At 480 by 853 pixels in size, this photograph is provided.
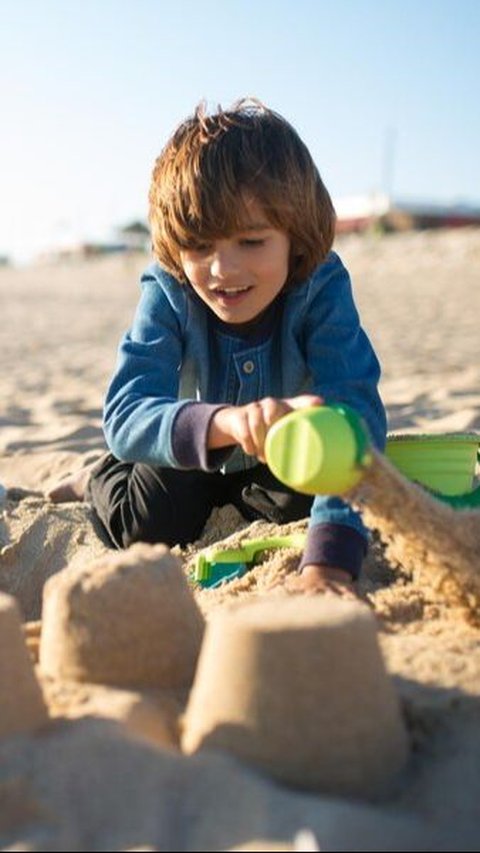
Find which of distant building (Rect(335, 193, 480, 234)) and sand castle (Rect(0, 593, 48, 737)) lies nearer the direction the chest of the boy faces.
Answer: the sand castle

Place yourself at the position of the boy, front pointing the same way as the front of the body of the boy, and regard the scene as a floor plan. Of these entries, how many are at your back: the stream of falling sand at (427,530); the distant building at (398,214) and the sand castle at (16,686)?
1

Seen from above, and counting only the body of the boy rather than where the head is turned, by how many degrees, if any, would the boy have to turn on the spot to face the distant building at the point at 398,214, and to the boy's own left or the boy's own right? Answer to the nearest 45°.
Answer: approximately 180°

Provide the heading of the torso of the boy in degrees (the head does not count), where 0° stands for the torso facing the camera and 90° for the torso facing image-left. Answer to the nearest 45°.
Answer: approximately 0°

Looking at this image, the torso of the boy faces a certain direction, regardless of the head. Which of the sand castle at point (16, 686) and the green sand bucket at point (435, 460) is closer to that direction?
the sand castle

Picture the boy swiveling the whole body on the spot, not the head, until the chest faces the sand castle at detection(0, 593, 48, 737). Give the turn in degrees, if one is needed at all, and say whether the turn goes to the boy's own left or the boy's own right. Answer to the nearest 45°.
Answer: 0° — they already face it
